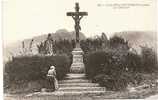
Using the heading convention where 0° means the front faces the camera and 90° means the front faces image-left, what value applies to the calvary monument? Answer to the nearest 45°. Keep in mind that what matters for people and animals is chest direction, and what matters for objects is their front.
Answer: approximately 0°
